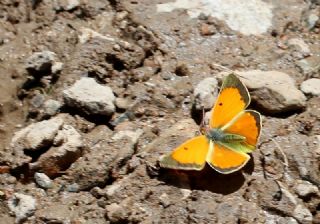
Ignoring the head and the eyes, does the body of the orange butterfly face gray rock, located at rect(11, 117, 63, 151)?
yes

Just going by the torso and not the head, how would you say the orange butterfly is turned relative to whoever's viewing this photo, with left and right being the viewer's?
facing to the left of the viewer

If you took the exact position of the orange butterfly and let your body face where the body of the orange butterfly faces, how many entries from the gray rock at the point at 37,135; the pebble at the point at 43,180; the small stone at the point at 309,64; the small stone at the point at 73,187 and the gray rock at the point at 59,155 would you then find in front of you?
4

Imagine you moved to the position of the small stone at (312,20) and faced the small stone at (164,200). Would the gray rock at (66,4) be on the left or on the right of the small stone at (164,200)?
right

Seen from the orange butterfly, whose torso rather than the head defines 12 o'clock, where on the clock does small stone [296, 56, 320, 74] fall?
The small stone is roughly at 4 o'clock from the orange butterfly.

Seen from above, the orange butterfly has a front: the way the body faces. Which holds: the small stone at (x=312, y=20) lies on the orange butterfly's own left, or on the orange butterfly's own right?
on the orange butterfly's own right

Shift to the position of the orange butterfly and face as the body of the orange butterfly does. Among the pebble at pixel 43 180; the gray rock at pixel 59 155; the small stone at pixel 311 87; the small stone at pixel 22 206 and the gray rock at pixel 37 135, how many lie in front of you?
4
